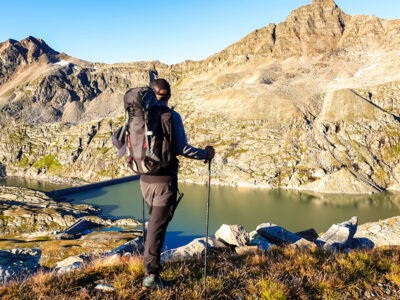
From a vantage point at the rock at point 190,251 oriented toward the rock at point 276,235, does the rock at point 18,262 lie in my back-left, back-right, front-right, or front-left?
back-left

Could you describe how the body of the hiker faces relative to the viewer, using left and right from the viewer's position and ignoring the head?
facing away from the viewer and to the right of the viewer

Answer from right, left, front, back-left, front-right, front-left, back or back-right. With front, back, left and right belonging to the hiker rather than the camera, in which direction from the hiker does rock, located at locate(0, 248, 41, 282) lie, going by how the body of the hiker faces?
left

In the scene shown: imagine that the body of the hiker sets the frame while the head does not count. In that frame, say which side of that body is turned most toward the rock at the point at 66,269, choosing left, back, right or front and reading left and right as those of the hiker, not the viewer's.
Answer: left
